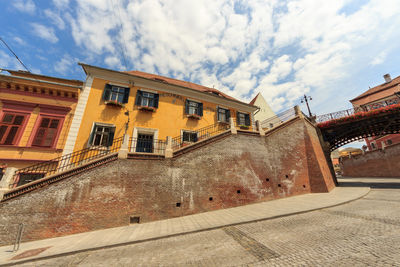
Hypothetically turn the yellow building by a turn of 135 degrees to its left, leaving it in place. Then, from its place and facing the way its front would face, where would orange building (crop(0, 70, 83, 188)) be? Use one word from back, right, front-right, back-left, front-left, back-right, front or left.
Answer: left

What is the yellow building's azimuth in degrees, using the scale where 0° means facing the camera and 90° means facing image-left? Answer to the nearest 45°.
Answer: approximately 315°

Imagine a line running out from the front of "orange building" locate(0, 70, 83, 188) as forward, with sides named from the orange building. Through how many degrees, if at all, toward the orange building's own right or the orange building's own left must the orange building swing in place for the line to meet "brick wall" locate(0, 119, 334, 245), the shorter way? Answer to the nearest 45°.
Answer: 0° — it already faces it

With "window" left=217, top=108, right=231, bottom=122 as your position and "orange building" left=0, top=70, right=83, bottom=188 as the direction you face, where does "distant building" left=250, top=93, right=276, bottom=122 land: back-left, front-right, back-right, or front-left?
back-right

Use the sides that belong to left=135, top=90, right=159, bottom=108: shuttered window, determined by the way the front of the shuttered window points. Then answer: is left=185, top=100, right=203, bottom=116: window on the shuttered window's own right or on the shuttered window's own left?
on the shuttered window's own left

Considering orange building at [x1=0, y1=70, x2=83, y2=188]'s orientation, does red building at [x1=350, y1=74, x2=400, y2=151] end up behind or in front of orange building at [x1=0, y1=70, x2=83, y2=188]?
in front

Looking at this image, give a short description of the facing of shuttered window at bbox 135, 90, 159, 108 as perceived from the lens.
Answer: facing the viewer and to the right of the viewer
